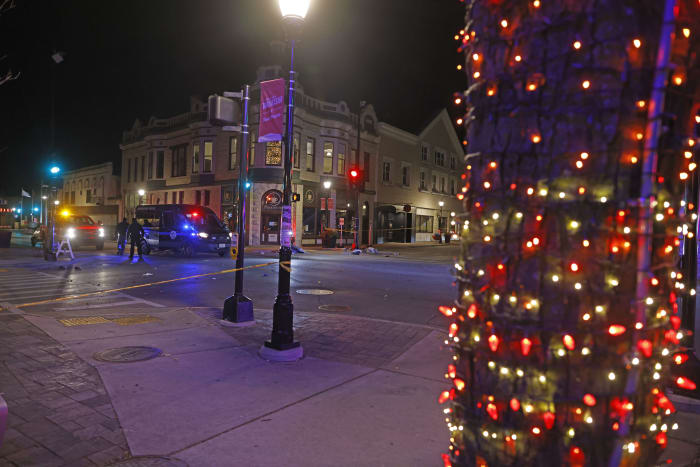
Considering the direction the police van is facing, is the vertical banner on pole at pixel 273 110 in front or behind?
in front

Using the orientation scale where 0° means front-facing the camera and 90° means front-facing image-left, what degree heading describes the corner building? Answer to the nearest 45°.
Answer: approximately 0°

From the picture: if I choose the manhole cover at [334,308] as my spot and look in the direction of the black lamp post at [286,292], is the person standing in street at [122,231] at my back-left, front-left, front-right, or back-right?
back-right

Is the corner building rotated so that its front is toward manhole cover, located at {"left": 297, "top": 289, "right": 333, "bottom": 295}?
yes

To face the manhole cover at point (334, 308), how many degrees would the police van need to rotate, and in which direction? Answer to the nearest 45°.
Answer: approximately 45° to its right

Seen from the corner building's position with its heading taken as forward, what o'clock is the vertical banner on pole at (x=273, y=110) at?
The vertical banner on pole is roughly at 12 o'clock from the corner building.

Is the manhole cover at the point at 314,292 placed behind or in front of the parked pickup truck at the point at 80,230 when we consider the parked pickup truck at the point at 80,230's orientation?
in front

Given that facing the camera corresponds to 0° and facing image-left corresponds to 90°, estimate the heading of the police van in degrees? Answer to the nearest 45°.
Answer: approximately 315°

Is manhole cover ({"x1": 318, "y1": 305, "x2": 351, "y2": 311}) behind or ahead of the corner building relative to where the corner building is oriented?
ahead

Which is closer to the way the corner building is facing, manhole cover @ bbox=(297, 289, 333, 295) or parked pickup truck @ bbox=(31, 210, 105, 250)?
the manhole cover

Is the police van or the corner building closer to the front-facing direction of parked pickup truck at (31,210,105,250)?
the police van

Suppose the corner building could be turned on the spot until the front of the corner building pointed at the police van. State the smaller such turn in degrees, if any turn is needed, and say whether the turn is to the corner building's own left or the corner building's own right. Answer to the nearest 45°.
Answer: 0° — it already faces it

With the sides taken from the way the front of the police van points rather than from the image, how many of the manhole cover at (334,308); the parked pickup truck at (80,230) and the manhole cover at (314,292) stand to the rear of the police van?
1
